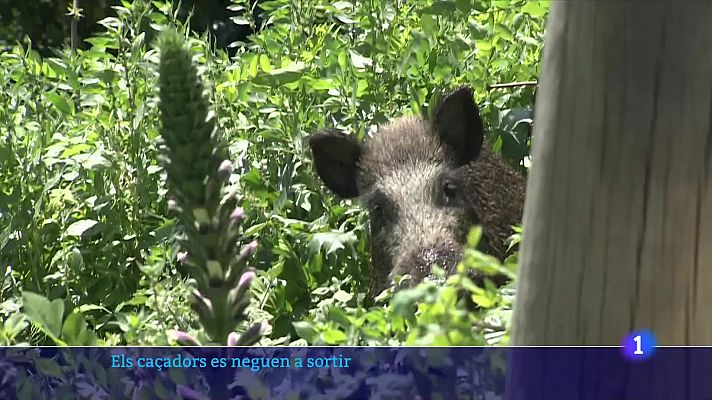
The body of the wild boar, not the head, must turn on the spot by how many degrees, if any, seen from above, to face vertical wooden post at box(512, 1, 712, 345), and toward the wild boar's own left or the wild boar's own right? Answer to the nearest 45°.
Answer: approximately 45° to the wild boar's own left

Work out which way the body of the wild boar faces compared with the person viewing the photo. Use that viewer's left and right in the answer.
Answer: facing the viewer and to the left of the viewer

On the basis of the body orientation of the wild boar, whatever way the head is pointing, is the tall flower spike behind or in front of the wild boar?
in front
